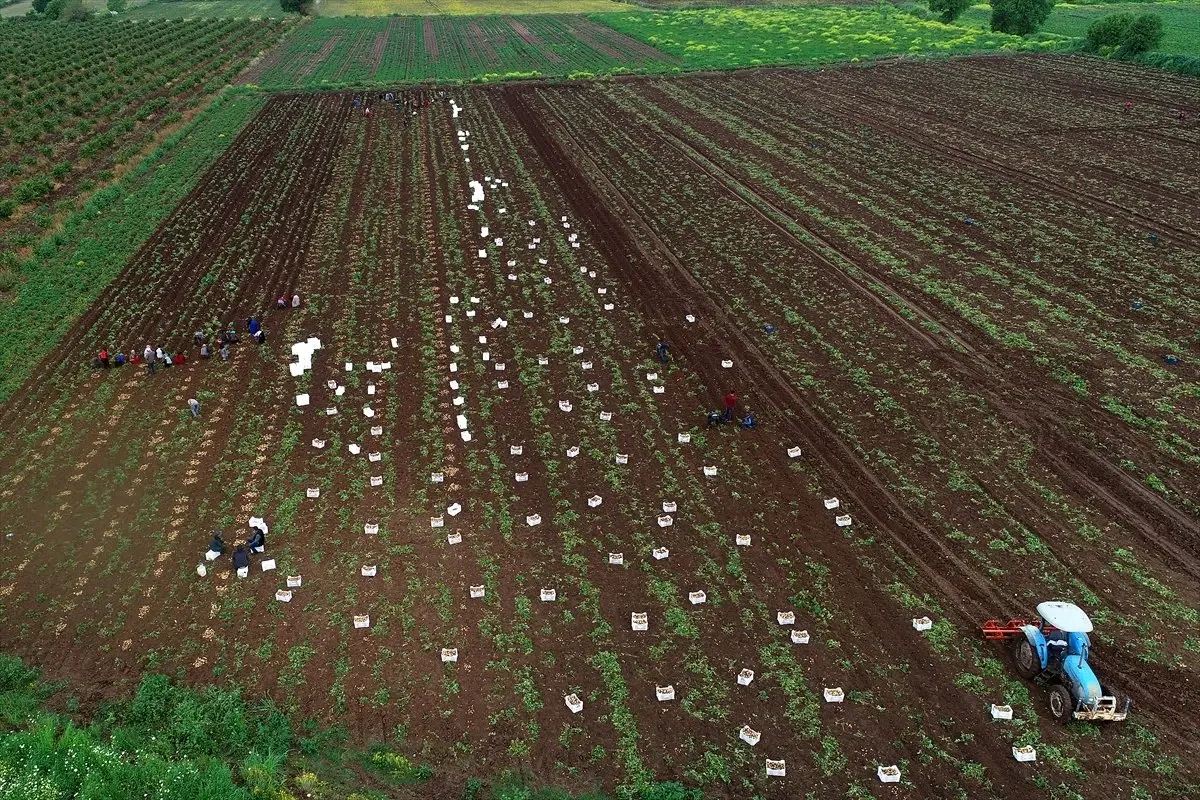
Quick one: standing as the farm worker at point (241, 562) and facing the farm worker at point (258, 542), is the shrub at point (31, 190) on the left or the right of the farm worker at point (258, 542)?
left

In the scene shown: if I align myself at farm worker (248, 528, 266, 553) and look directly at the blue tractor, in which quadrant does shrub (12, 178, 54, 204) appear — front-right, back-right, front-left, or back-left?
back-left

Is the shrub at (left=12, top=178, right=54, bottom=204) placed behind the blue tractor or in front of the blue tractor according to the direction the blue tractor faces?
behind

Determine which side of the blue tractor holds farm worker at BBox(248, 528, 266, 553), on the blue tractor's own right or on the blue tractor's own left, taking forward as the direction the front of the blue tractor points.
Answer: on the blue tractor's own right

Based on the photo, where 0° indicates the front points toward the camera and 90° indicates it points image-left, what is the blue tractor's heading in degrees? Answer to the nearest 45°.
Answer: approximately 315°

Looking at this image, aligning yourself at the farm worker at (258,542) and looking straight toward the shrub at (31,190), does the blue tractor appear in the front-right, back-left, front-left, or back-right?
back-right
